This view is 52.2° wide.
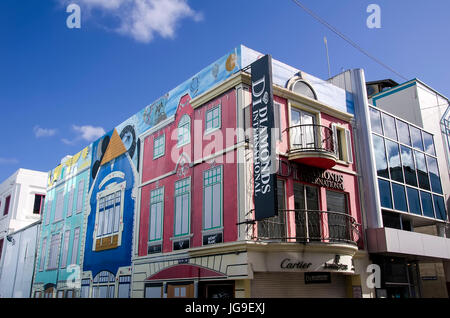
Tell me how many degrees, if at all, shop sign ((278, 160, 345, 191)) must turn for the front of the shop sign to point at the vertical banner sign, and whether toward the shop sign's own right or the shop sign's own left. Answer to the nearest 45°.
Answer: approximately 90° to the shop sign's own right

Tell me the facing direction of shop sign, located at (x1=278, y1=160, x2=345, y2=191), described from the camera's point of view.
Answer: facing the viewer and to the right of the viewer

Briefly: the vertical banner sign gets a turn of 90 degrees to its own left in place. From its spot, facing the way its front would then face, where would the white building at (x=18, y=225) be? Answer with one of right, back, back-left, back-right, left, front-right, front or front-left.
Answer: back

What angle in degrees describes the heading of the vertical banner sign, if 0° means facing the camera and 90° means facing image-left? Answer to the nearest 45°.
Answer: approximately 45°

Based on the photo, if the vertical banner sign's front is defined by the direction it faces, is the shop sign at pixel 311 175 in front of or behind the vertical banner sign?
behind

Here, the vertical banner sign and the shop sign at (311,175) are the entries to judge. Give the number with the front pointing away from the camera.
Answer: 0

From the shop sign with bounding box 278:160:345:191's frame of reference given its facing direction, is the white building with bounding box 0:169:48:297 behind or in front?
behind
